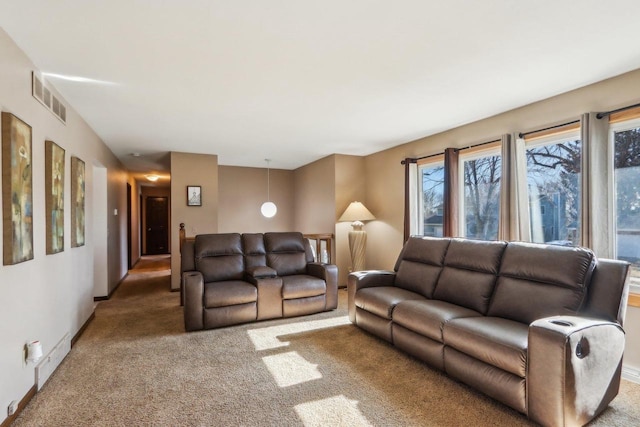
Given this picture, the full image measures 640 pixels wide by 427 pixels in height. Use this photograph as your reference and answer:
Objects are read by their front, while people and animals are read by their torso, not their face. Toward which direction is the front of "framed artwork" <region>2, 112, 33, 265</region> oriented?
to the viewer's right

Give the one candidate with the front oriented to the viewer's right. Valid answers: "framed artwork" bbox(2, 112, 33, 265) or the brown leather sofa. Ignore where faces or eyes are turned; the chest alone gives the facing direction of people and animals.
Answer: the framed artwork

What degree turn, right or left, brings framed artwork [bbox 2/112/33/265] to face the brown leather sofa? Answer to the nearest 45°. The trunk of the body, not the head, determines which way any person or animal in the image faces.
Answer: approximately 45° to its right

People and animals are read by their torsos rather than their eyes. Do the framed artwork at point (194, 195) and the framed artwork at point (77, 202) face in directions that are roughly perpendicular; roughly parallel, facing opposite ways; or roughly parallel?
roughly perpendicular

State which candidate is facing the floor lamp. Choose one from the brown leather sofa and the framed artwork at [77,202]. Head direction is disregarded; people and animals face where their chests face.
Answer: the framed artwork

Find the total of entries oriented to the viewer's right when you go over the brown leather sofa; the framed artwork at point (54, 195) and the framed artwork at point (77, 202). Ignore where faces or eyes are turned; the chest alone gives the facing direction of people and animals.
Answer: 2

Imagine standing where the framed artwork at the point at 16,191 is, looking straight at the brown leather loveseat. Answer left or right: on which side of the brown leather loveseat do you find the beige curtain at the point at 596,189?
right

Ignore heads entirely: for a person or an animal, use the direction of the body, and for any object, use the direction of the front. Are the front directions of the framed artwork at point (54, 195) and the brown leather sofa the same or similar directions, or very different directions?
very different directions

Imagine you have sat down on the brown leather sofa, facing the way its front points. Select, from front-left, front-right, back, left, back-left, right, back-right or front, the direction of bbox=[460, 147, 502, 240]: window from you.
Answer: back-right

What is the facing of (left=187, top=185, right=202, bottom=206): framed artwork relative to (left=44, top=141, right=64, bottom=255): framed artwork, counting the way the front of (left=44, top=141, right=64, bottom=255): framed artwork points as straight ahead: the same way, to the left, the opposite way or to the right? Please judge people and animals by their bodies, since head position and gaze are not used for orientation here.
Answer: to the right

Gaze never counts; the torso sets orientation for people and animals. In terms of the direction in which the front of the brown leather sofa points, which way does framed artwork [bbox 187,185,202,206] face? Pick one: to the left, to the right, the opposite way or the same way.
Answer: to the left

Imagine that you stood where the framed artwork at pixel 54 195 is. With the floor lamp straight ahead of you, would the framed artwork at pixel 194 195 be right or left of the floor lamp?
left

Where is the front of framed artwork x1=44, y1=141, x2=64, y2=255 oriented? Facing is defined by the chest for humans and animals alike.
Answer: to the viewer's right

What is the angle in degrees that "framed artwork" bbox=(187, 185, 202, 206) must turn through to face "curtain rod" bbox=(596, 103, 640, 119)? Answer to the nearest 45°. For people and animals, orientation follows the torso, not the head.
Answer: approximately 45° to its left
